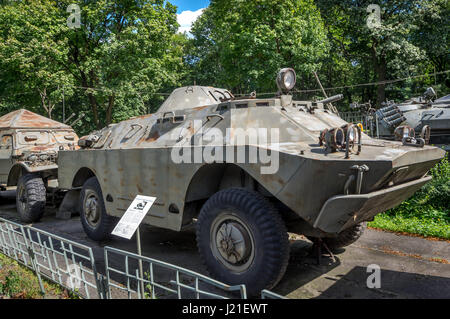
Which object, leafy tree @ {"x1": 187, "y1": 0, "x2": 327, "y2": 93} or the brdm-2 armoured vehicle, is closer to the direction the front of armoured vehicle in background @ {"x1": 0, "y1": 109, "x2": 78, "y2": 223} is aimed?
the brdm-2 armoured vehicle

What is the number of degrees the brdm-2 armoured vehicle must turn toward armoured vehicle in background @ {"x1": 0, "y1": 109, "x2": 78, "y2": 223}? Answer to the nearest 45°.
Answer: approximately 180°

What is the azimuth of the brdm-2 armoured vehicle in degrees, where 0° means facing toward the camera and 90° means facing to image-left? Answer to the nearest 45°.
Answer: approximately 315°

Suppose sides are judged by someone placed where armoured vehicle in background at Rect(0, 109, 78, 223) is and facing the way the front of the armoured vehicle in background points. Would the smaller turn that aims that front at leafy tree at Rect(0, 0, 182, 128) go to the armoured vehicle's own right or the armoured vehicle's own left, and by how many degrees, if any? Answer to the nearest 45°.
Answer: approximately 135° to the armoured vehicle's own left

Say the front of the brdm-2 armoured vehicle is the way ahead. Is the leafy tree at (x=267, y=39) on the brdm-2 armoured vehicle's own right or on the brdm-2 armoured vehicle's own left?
on the brdm-2 armoured vehicle's own left

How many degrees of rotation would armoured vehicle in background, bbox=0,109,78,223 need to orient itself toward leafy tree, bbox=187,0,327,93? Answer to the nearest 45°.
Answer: approximately 90° to its left

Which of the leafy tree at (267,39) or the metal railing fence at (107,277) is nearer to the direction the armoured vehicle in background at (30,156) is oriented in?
the metal railing fence

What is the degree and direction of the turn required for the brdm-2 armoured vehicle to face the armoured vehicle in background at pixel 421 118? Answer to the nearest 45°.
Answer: approximately 90° to its left
